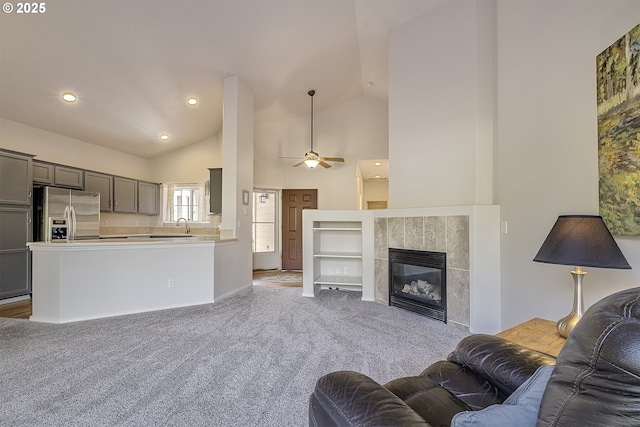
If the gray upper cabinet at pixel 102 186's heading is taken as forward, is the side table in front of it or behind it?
in front

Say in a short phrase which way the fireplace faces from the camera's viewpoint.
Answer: facing the viewer and to the left of the viewer

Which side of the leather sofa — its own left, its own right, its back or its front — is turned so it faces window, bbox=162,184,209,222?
front

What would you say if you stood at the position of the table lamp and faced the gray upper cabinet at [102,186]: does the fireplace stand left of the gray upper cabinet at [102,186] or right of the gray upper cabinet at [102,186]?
right

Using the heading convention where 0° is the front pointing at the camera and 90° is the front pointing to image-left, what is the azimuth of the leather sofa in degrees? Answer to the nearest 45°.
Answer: approximately 135°

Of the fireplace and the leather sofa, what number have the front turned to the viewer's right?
0

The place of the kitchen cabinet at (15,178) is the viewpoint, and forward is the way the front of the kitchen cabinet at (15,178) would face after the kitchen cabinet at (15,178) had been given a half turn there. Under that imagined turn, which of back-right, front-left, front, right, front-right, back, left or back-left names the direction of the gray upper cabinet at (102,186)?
right

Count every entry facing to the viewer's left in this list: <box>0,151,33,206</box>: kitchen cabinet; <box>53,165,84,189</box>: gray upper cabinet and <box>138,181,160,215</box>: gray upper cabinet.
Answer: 0

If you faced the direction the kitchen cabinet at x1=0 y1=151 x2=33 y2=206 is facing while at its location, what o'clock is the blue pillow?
The blue pillow is roughly at 1 o'clock from the kitchen cabinet.

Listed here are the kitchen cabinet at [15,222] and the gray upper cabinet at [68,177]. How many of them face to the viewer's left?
0

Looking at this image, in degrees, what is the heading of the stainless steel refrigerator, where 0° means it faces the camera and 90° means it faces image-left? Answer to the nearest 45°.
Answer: approximately 315°

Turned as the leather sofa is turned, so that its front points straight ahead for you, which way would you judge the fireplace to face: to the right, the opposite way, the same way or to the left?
to the left

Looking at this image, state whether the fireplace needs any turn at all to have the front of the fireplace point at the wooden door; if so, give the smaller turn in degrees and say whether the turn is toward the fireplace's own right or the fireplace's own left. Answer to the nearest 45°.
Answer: approximately 90° to the fireplace's own right

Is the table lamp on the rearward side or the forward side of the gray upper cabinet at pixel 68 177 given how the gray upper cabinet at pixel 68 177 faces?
on the forward side
